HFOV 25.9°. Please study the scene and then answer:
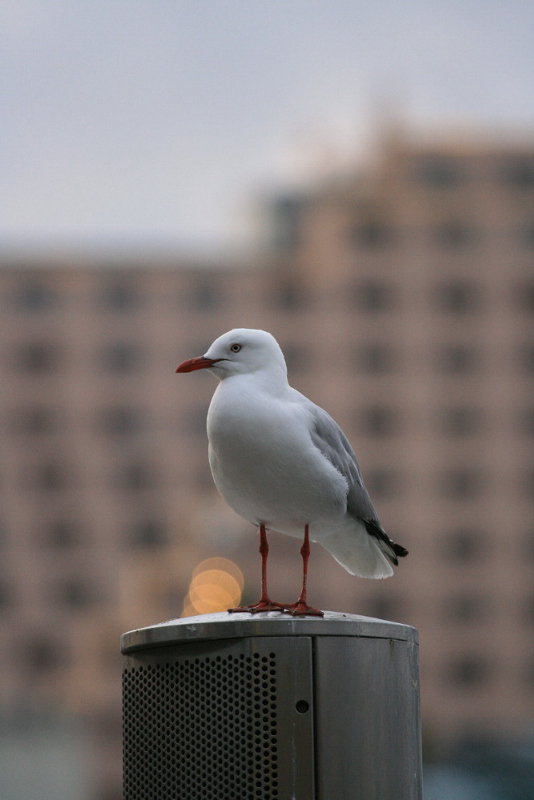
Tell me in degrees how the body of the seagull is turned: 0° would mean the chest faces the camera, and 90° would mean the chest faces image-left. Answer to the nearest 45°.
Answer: approximately 45°
